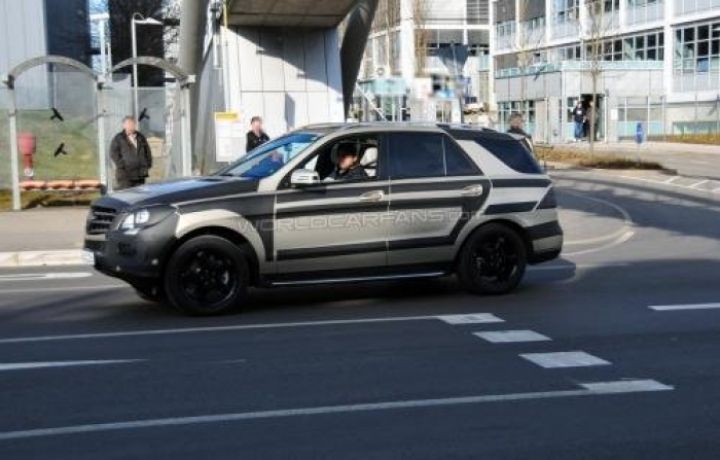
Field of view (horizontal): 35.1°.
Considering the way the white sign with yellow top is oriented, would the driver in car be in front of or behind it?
in front

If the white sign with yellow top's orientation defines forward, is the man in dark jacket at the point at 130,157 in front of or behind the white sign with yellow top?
in front

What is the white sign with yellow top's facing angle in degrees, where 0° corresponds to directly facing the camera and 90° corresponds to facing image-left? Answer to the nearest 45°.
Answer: approximately 0°
